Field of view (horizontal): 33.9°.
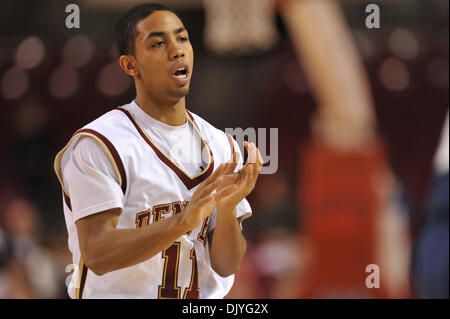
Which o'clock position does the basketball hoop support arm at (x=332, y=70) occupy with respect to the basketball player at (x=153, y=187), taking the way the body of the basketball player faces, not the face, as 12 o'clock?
The basketball hoop support arm is roughly at 8 o'clock from the basketball player.

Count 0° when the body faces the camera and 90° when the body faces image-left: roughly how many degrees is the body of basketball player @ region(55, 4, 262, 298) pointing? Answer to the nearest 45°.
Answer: approximately 315°

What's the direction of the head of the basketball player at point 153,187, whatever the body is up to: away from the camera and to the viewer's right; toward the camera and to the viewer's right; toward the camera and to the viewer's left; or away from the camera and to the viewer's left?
toward the camera and to the viewer's right
